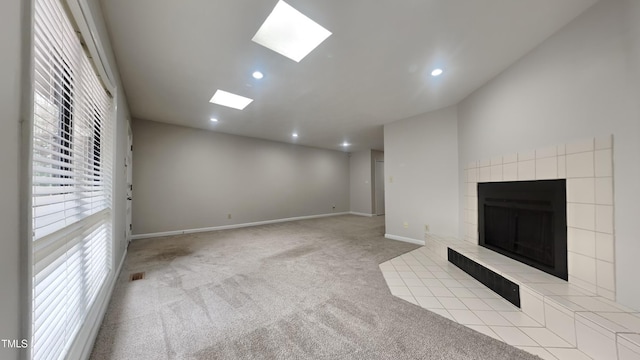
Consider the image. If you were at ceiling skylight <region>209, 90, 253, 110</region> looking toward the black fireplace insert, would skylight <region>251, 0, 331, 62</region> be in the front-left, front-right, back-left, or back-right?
front-right

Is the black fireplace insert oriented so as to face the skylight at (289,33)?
yes

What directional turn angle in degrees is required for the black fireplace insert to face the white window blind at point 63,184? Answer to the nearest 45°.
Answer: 0° — it already faces it

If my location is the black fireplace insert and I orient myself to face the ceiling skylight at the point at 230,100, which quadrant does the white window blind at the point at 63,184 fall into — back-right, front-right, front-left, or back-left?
front-left

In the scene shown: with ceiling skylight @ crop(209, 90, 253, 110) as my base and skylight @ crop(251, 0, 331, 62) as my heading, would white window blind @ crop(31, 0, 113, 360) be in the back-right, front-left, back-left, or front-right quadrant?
front-right

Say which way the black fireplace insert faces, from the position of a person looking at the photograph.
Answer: facing the viewer and to the left of the viewer

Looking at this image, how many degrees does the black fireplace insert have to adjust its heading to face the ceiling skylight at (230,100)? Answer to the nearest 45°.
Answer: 0° — it already faces it
